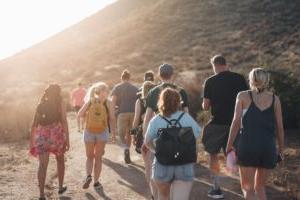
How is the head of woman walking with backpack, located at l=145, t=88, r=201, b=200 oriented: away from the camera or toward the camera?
away from the camera

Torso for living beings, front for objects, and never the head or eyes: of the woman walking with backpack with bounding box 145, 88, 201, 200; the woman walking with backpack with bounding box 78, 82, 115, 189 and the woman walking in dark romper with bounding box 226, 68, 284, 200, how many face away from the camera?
3

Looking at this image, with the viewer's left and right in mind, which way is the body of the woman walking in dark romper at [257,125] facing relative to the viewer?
facing away from the viewer

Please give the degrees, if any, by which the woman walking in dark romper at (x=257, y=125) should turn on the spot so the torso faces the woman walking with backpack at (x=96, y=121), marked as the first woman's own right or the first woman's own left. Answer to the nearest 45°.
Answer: approximately 45° to the first woman's own left

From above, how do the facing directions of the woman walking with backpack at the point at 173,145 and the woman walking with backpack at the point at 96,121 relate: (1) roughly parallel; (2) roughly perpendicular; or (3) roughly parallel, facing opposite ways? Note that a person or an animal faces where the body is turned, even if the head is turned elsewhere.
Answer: roughly parallel

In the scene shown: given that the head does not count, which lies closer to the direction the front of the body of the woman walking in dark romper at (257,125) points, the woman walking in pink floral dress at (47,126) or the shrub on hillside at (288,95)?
the shrub on hillside

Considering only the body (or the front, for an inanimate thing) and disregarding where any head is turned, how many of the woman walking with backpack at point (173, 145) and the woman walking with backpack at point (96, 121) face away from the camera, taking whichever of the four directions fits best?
2

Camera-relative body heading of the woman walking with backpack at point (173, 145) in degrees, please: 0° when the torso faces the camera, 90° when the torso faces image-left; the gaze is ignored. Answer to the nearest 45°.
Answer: approximately 180°

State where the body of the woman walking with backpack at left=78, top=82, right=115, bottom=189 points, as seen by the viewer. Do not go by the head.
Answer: away from the camera

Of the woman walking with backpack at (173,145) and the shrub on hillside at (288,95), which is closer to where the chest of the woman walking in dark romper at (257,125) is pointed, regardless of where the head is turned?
the shrub on hillside

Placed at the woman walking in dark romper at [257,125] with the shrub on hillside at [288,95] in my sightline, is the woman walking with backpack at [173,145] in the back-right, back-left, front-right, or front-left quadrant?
back-left
